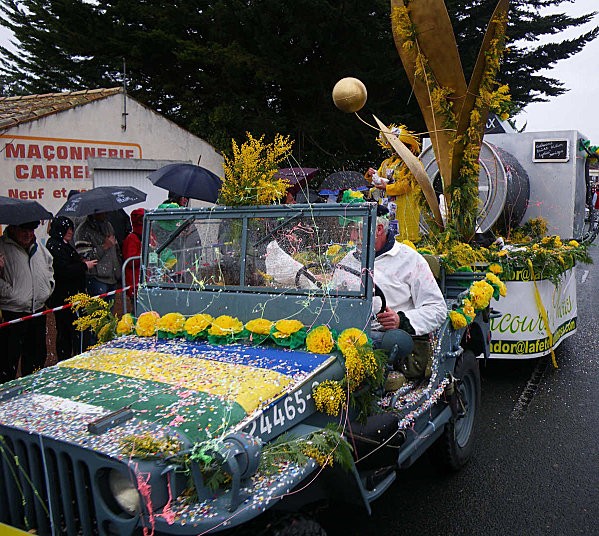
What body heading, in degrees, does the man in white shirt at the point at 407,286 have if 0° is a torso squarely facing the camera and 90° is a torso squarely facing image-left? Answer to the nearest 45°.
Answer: approximately 45°

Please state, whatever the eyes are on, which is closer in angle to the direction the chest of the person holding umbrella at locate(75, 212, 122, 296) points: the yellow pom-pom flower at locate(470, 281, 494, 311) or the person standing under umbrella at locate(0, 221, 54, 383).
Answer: the yellow pom-pom flower

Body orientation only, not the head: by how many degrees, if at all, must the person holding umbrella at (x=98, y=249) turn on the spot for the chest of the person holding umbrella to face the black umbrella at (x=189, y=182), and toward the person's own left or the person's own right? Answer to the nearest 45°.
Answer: approximately 45° to the person's own left

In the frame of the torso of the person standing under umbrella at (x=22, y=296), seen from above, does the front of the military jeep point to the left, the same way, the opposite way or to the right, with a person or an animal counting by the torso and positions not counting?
to the right

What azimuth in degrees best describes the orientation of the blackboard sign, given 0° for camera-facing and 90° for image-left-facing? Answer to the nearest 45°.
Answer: approximately 0°

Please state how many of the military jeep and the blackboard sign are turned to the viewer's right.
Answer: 0

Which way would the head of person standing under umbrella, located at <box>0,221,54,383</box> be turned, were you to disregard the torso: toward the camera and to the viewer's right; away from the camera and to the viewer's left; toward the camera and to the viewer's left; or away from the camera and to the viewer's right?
toward the camera and to the viewer's right

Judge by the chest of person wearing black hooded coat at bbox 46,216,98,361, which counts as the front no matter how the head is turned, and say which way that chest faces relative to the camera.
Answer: to the viewer's right

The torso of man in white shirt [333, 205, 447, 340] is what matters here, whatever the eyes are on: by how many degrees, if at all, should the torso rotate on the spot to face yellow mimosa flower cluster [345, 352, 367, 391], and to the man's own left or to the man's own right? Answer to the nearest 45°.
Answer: approximately 45° to the man's own left
